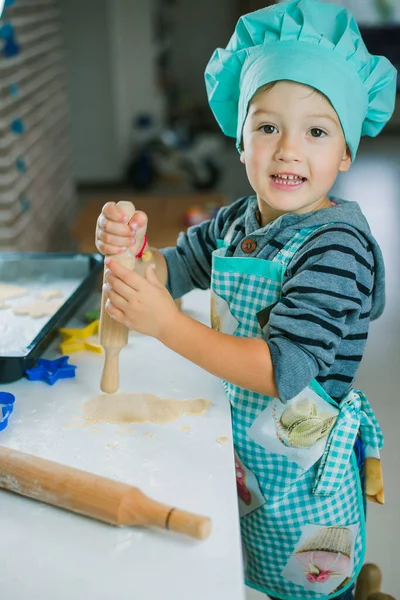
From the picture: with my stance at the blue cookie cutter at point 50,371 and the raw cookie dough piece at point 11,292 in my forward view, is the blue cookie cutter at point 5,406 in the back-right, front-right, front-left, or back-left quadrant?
back-left

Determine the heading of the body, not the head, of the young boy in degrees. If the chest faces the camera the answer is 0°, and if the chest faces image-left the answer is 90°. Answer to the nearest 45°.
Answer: approximately 45°
